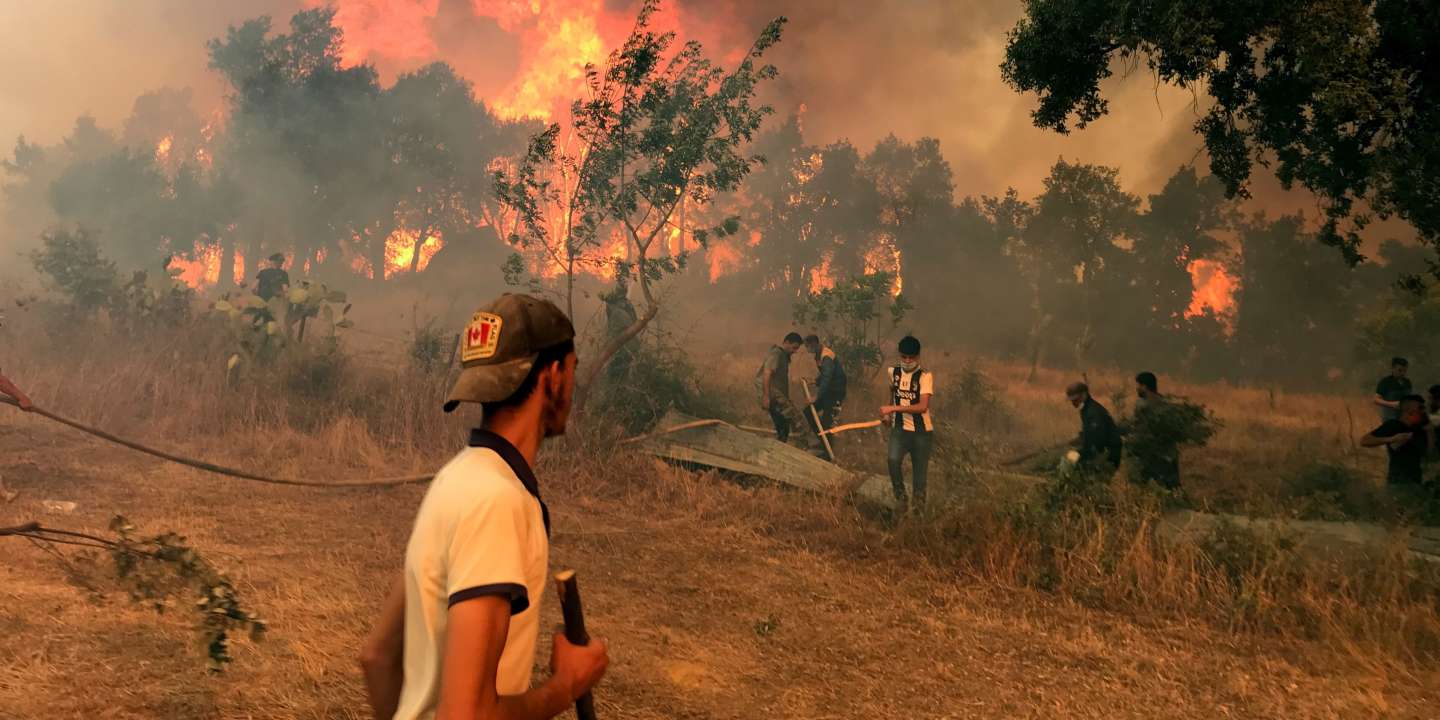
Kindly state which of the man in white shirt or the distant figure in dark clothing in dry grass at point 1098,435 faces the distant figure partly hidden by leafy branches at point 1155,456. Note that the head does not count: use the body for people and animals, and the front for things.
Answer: the man in white shirt

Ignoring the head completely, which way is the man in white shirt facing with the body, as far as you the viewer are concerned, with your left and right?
facing away from the viewer and to the right of the viewer

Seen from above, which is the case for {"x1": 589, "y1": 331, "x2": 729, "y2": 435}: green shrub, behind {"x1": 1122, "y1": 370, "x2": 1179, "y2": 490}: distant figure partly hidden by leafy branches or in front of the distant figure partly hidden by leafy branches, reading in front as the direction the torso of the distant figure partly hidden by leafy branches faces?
in front

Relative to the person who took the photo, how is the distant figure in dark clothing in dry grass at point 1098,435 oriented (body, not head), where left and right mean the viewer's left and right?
facing to the left of the viewer

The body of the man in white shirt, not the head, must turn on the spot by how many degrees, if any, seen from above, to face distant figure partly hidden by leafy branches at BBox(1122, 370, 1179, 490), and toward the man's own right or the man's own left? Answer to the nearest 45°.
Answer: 0° — they already face them

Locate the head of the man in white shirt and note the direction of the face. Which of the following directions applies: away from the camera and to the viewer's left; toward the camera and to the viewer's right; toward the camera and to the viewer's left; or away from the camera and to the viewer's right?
away from the camera and to the viewer's right

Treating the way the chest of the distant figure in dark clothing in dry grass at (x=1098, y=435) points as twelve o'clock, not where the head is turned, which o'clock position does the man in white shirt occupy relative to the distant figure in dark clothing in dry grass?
The man in white shirt is roughly at 9 o'clock from the distant figure in dark clothing in dry grass.

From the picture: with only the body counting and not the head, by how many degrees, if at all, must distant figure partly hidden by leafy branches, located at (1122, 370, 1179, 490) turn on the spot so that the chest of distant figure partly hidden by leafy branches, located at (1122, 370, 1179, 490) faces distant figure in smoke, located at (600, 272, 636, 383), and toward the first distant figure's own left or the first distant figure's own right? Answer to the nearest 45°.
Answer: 0° — they already face them

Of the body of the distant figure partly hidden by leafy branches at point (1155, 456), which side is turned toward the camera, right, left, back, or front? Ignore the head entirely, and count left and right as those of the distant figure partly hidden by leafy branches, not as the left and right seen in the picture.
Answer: left

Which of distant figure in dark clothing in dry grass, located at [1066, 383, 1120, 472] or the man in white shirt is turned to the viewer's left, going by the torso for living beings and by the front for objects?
the distant figure in dark clothing in dry grass

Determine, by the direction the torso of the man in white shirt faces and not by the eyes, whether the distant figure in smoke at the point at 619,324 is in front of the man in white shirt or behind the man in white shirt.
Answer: in front

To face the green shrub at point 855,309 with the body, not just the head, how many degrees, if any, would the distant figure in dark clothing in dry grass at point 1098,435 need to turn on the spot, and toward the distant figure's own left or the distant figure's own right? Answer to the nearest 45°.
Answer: approximately 45° to the distant figure's own right
